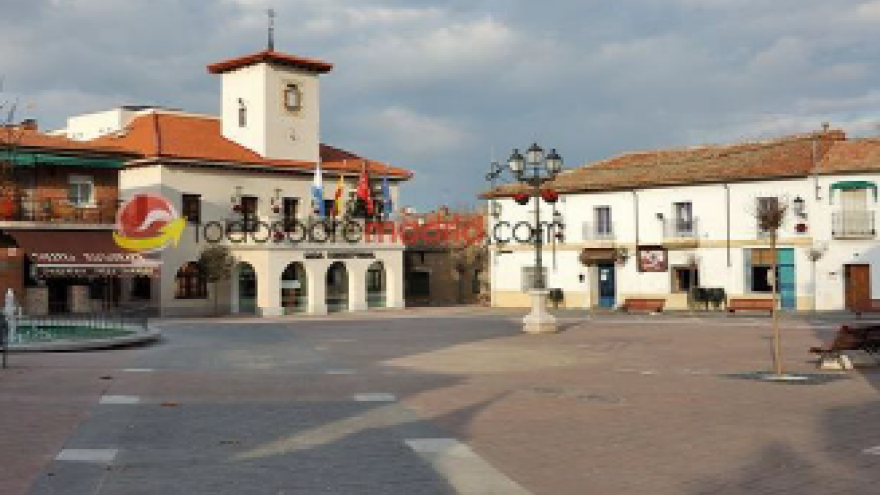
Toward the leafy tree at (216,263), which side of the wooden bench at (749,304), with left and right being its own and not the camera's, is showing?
right

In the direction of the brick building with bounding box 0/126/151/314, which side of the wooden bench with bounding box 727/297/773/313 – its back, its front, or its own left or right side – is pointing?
right

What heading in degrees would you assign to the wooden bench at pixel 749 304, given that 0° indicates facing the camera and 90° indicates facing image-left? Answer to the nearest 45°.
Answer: approximately 0°

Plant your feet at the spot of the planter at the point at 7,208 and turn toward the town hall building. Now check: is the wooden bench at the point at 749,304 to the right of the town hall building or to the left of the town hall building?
right

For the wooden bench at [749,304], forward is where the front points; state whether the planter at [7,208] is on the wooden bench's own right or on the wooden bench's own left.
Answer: on the wooden bench's own right

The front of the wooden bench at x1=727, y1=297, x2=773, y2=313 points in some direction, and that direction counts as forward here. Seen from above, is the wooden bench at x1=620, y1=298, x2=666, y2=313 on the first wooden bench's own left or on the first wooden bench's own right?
on the first wooden bench's own right

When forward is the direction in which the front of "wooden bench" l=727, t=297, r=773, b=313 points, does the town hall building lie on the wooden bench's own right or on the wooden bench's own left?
on the wooden bench's own right
